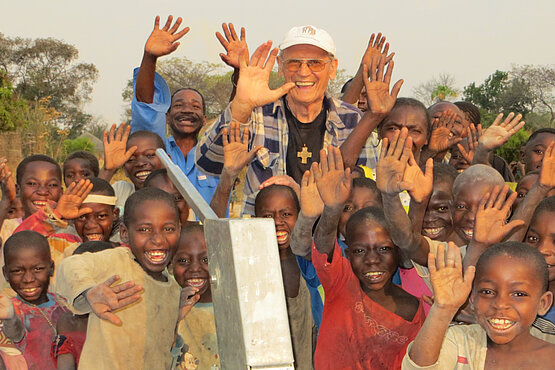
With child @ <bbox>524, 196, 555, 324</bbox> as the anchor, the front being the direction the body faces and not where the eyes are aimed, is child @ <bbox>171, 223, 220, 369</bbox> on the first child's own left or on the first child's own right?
on the first child's own right

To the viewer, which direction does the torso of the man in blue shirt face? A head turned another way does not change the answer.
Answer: toward the camera

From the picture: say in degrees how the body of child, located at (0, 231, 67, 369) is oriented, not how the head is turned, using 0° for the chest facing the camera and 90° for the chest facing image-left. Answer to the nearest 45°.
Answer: approximately 0°

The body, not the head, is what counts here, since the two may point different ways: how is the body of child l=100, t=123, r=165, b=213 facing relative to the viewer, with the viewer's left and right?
facing the viewer

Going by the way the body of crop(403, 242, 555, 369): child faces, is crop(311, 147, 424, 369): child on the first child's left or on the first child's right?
on the first child's right

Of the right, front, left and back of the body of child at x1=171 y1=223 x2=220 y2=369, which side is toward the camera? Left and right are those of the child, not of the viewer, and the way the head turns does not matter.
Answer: front

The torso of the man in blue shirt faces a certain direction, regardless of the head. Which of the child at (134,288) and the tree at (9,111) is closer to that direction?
the child
